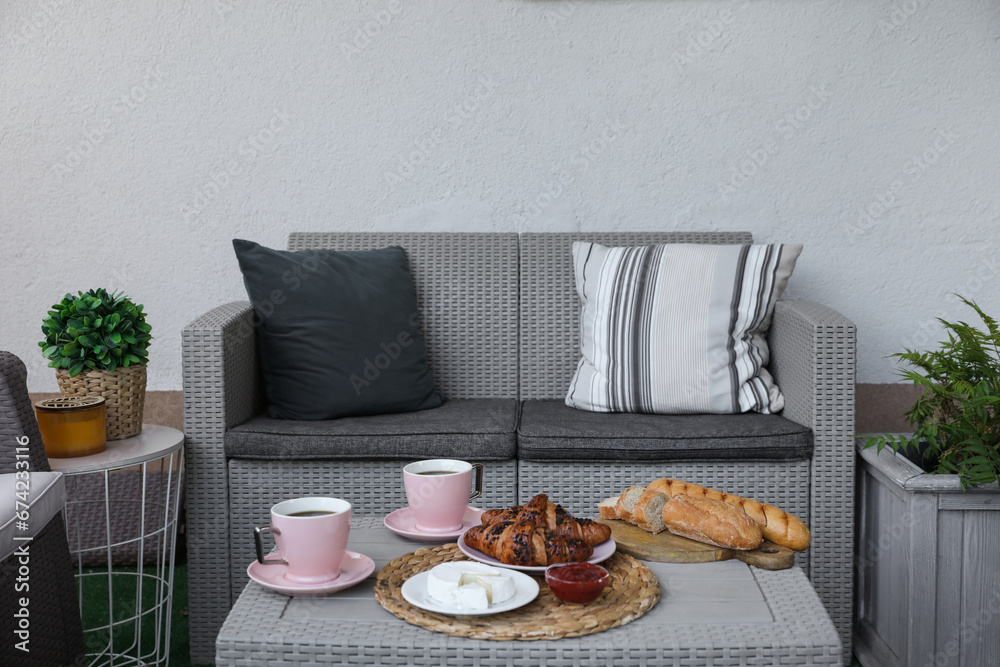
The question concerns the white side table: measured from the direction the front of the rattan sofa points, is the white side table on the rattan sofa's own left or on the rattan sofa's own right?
on the rattan sofa's own right

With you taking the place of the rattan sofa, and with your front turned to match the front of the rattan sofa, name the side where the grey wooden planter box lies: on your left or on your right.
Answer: on your left

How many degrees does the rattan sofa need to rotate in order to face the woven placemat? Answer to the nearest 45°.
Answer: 0° — it already faces it

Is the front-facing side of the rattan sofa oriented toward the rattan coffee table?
yes

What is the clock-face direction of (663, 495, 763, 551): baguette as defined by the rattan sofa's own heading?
The baguette is roughly at 11 o'clock from the rattan sofa.

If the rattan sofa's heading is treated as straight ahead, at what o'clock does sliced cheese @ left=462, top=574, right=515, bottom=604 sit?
The sliced cheese is roughly at 12 o'clock from the rattan sofa.

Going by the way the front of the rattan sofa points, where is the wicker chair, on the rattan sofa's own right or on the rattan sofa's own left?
on the rattan sofa's own right

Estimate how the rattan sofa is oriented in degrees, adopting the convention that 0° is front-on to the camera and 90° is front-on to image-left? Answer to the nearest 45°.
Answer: approximately 0°
